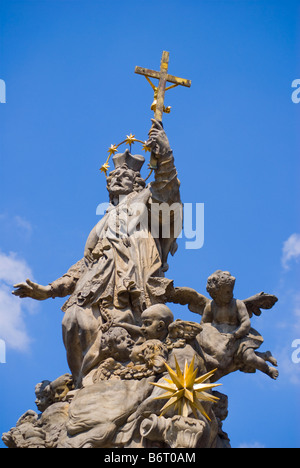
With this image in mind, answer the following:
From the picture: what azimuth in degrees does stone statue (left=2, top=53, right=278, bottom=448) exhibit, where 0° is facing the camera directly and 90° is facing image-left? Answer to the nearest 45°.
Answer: approximately 0°
